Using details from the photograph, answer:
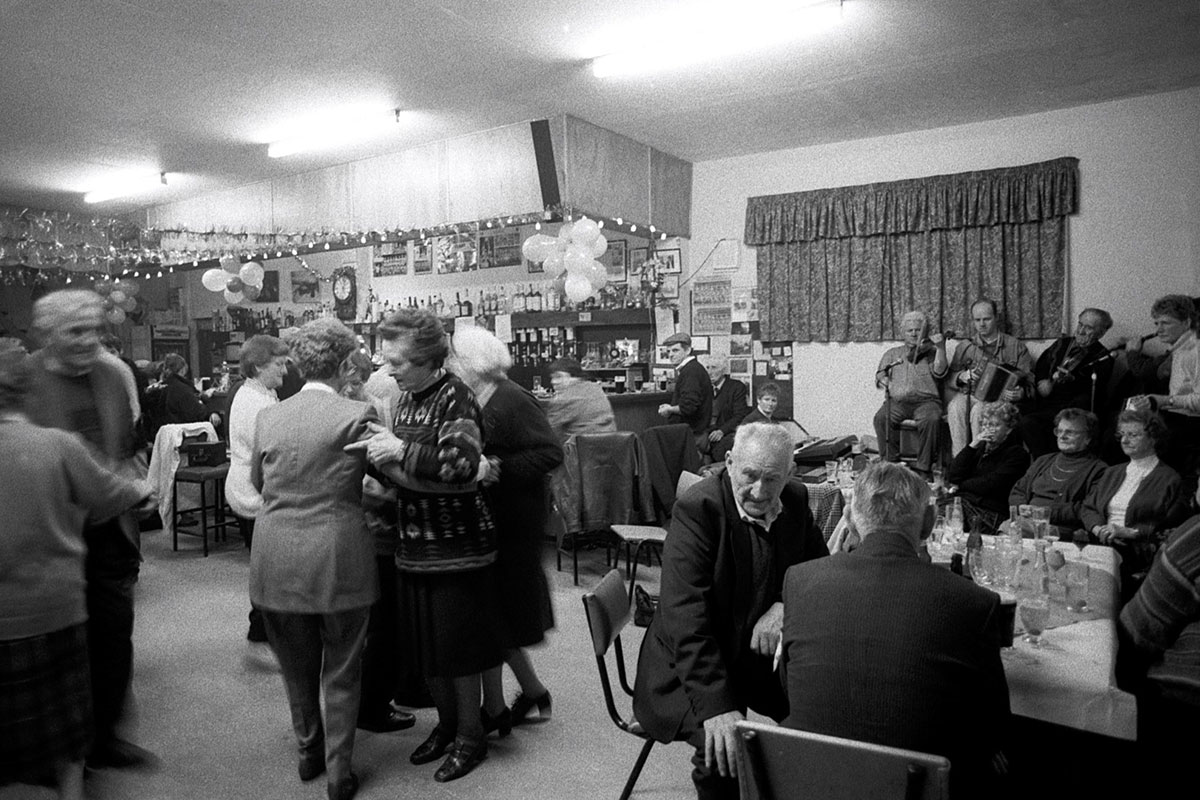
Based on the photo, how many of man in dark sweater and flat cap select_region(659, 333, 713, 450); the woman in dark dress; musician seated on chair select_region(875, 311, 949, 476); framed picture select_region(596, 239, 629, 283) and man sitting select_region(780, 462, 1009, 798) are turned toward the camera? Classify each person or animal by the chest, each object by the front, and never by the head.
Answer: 2

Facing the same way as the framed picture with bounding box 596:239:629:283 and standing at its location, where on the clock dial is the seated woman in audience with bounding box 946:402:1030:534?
The seated woman in audience is roughly at 11 o'clock from the framed picture.

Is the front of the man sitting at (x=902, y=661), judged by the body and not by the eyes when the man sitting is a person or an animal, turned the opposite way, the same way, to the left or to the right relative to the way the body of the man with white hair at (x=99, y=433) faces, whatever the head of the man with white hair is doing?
the opposite way

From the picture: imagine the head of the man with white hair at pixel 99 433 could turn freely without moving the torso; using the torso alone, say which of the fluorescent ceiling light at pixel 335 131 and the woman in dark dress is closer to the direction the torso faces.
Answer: the woman in dark dress

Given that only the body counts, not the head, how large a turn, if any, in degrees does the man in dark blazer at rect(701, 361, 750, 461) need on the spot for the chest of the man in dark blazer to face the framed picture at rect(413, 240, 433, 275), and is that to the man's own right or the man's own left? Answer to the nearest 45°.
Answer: approximately 90° to the man's own right

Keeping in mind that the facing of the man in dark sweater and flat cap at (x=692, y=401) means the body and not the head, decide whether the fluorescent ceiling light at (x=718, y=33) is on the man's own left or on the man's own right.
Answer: on the man's own left

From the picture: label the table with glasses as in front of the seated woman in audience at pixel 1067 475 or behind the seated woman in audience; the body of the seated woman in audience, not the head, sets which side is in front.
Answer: in front

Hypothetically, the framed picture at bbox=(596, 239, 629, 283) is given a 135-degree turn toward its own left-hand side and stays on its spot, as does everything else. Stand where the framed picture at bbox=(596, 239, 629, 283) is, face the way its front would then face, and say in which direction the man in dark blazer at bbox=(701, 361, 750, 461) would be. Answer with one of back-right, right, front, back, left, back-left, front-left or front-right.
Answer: right

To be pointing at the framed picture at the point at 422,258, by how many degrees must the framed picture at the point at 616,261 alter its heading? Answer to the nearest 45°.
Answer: approximately 135° to its right

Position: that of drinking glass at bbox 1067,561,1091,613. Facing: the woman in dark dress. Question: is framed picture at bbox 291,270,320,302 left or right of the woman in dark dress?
right

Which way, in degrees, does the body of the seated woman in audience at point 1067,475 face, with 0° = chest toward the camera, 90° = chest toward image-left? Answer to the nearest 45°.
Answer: approximately 45°
